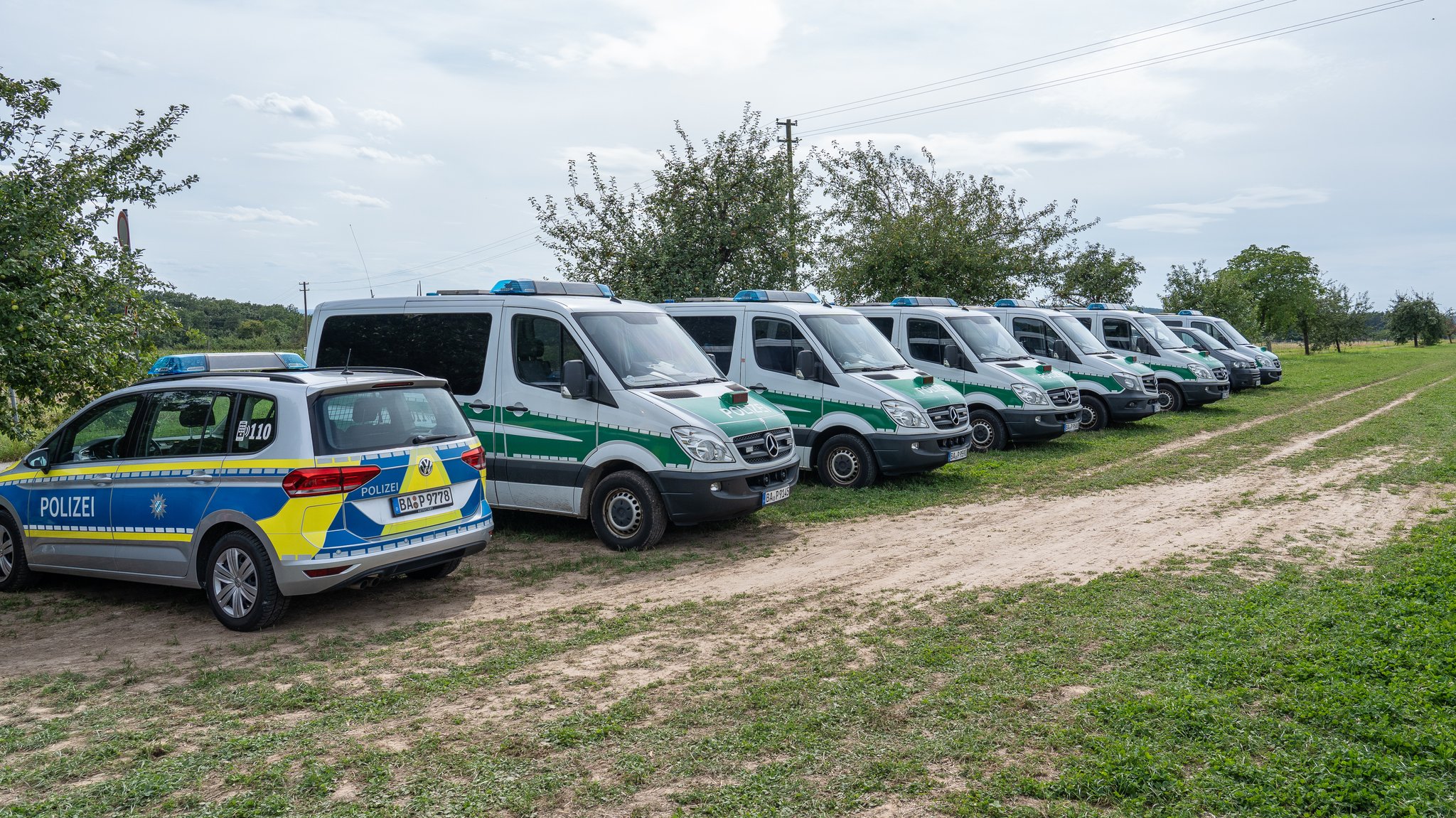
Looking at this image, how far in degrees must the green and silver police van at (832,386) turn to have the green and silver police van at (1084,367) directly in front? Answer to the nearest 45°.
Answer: approximately 90° to its left

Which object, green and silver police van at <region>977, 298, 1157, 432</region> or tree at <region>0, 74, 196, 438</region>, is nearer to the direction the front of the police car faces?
the tree

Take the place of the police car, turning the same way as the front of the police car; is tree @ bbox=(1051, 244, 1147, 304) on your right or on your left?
on your right

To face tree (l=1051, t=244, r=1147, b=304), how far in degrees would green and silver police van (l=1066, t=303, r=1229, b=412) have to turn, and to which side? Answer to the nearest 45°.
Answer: approximately 135° to its left

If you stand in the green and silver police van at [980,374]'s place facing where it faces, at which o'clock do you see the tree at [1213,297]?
The tree is roughly at 8 o'clock from the green and silver police van.

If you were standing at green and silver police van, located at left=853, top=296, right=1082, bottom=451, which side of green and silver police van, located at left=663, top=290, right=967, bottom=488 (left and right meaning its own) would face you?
left

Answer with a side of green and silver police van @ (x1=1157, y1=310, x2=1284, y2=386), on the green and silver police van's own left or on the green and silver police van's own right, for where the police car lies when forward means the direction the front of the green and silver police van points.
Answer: on the green and silver police van's own right

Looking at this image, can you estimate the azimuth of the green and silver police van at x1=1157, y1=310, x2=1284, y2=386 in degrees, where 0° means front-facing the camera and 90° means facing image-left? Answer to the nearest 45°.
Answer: approximately 315°

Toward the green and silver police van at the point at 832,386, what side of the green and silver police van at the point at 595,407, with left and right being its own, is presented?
left

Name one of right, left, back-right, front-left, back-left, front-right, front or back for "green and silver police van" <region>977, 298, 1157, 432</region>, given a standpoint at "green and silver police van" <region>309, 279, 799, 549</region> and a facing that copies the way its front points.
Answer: left

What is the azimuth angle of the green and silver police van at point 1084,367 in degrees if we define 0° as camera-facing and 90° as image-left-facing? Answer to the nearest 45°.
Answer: approximately 315°

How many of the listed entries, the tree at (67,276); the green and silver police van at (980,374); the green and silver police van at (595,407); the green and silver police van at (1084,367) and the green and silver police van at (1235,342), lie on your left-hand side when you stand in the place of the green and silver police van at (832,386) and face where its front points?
3
